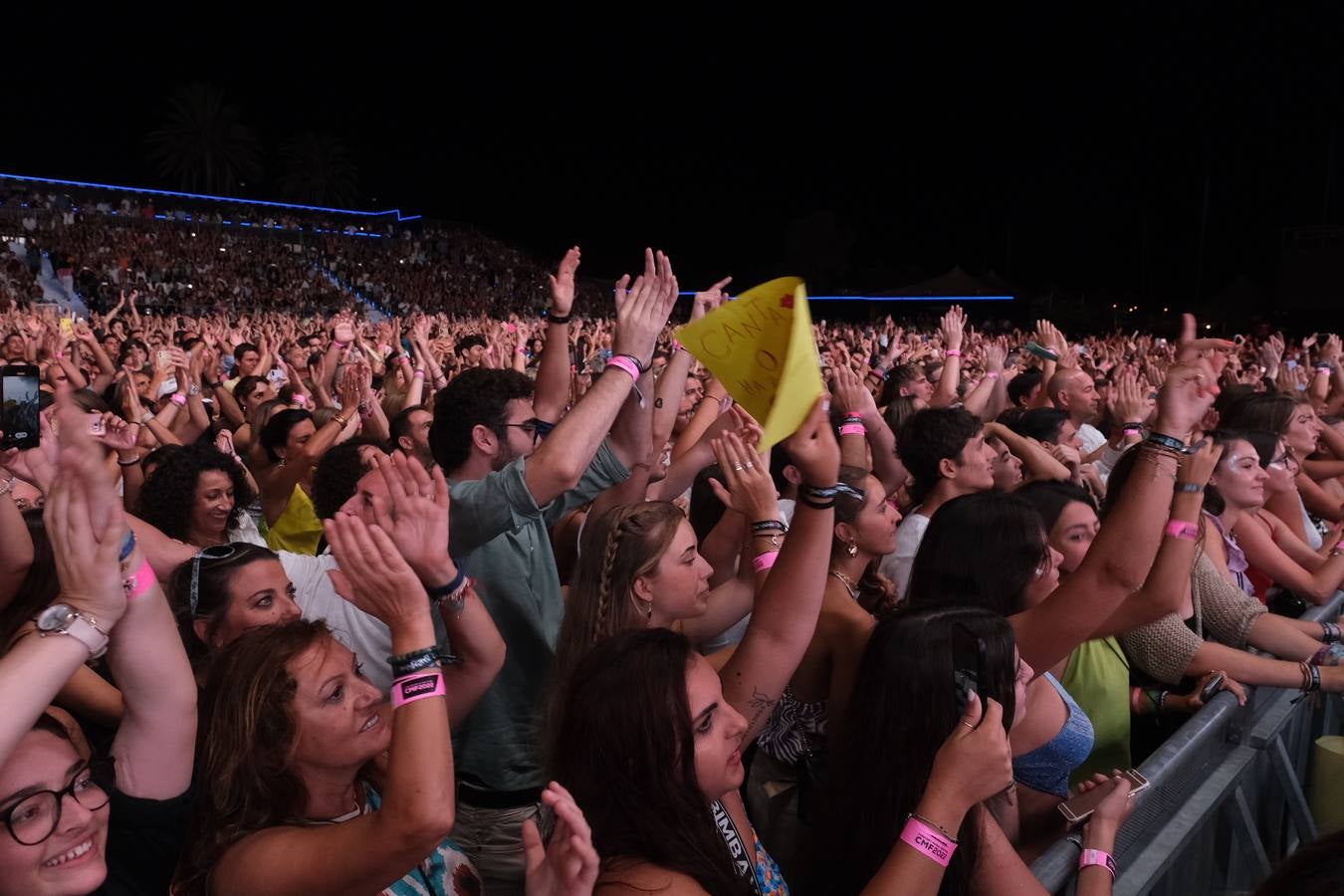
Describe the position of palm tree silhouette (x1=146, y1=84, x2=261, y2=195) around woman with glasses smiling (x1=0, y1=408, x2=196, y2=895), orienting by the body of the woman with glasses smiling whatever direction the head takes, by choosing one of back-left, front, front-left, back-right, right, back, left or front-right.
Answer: back-left

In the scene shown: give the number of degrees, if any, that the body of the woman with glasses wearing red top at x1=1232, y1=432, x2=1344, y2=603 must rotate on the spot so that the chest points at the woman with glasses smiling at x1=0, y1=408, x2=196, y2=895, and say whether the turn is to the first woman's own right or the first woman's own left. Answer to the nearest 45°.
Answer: approximately 90° to the first woman's own right

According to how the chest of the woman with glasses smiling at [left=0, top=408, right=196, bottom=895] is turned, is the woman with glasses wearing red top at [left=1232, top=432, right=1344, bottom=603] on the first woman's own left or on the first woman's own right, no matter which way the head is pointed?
on the first woman's own left

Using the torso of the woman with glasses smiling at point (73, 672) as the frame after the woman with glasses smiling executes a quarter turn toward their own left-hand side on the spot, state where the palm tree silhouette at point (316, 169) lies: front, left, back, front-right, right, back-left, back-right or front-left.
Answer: front-left

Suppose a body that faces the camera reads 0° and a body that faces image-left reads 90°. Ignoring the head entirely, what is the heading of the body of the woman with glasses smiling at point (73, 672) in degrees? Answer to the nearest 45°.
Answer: approximately 315°

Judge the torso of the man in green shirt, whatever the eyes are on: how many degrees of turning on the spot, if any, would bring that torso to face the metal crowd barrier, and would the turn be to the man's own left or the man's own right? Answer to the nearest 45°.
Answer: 0° — they already face it

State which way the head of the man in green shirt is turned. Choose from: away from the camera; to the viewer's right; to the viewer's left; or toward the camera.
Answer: to the viewer's right

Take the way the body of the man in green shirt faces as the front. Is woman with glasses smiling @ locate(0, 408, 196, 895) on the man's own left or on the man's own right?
on the man's own right

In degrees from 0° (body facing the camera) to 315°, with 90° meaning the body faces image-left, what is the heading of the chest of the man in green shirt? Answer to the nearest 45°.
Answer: approximately 270°
